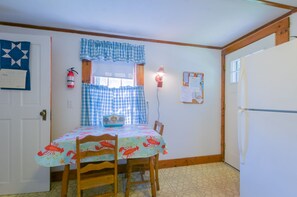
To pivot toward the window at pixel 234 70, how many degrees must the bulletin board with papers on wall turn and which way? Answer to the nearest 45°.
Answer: approximately 90° to its left

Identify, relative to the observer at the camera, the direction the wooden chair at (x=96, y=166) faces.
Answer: facing away from the viewer

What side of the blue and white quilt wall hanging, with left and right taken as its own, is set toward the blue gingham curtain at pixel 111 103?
left

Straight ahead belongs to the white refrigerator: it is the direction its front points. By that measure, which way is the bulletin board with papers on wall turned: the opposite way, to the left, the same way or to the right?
to the left

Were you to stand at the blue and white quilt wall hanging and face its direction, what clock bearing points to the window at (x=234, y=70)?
The window is roughly at 10 o'clock from the blue and white quilt wall hanging.

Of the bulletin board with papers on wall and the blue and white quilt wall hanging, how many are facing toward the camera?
2

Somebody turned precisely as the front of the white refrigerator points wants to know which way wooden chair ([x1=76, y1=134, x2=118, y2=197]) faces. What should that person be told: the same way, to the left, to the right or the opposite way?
to the right

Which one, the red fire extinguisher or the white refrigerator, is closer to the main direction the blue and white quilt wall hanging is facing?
the white refrigerator

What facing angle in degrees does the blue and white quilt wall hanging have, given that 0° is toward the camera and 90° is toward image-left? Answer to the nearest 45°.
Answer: approximately 0°
